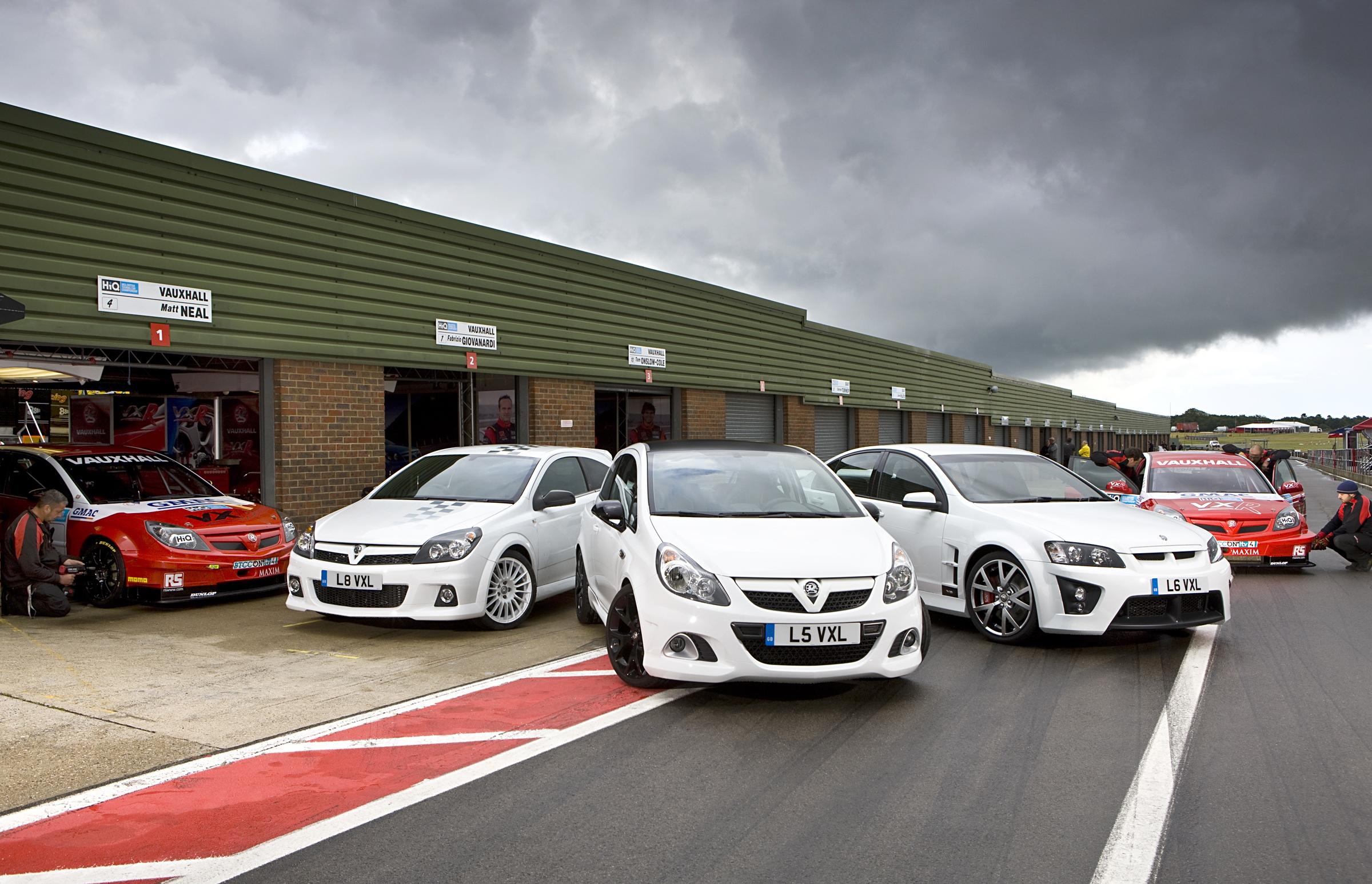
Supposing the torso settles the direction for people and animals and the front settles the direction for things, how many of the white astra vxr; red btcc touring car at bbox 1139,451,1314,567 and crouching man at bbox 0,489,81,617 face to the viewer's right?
1

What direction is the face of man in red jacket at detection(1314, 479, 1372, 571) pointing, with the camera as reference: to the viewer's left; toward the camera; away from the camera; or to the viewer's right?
to the viewer's left

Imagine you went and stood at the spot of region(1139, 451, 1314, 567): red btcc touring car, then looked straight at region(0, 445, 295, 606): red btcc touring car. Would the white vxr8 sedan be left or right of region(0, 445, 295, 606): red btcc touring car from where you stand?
left

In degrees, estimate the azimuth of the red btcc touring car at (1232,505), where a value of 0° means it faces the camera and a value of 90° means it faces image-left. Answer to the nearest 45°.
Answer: approximately 0°

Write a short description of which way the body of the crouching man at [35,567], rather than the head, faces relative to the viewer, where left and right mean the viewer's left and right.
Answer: facing to the right of the viewer

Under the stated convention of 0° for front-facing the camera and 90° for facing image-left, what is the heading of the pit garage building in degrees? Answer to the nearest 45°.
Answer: approximately 315°

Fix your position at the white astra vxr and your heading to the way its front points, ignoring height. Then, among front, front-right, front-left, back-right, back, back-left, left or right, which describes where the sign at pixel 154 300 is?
right

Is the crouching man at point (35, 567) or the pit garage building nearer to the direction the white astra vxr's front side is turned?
the crouching man
